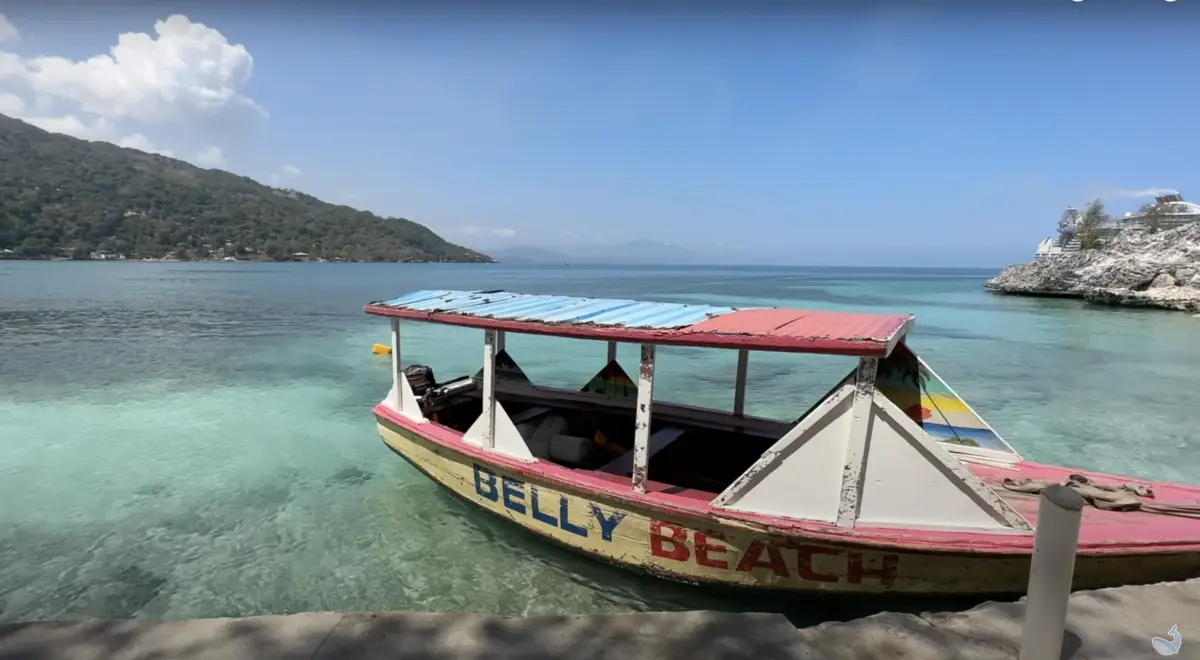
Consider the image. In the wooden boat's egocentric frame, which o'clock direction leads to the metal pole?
The metal pole is roughly at 1 o'clock from the wooden boat.

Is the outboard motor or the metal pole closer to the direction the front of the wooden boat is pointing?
the metal pole

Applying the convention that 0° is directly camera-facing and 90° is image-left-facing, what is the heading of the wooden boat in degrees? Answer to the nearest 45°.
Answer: approximately 315°

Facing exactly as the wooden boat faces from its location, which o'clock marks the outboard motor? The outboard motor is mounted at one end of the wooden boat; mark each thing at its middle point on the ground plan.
The outboard motor is roughly at 5 o'clock from the wooden boat.
